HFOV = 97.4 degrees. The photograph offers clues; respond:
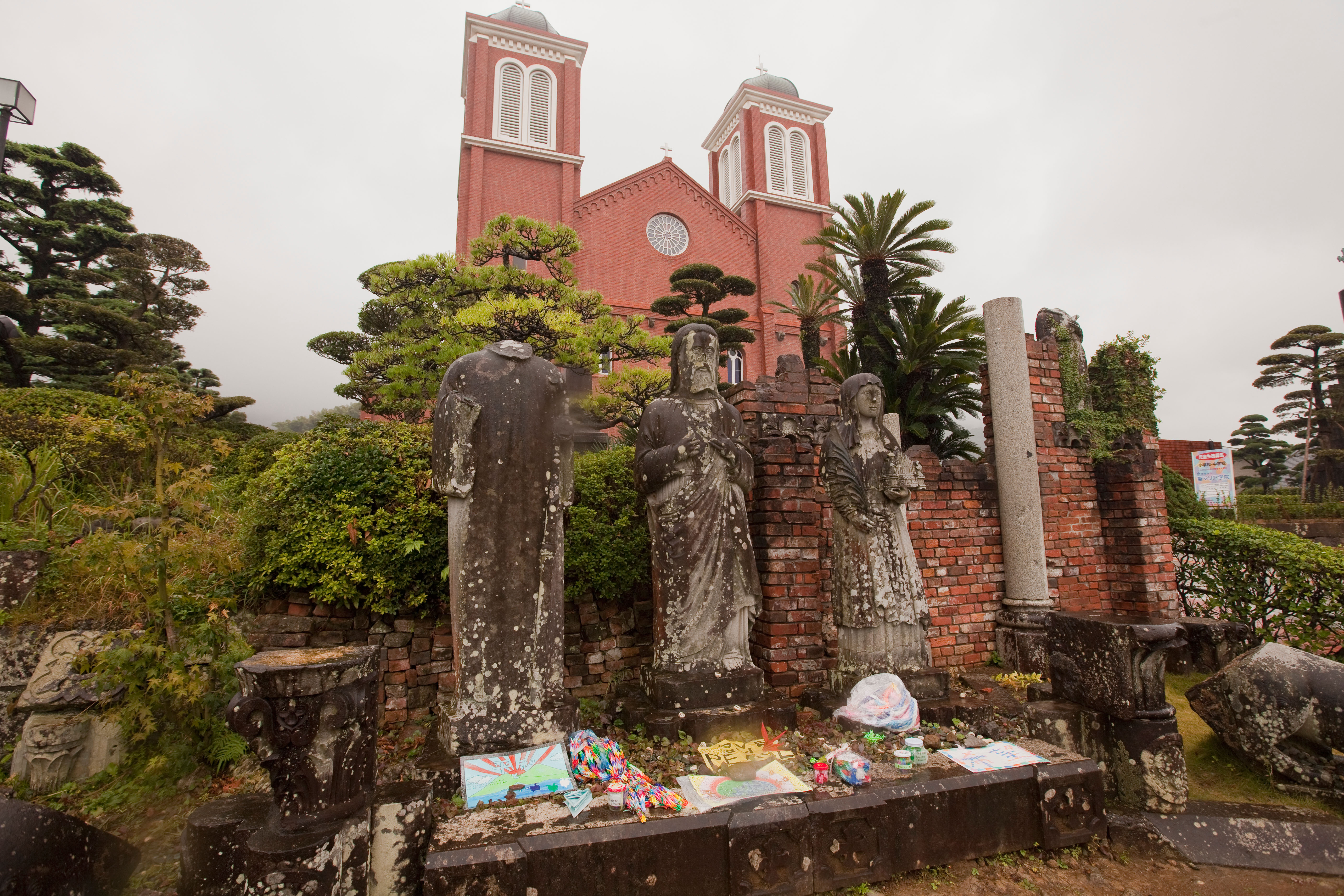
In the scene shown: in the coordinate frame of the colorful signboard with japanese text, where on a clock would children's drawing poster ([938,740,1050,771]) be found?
The children's drawing poster is roughly at 12 o'clock from the colorful signboard with japanese text.

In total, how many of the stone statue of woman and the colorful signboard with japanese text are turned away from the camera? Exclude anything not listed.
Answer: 0

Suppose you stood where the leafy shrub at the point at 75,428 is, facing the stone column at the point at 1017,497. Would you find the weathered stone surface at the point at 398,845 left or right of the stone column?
right

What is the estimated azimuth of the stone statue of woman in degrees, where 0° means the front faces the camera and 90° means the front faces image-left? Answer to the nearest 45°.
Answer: approximately 315°

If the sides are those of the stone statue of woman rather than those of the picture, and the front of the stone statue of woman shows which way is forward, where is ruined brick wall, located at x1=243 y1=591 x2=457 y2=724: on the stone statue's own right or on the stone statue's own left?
on the stone statue's own right

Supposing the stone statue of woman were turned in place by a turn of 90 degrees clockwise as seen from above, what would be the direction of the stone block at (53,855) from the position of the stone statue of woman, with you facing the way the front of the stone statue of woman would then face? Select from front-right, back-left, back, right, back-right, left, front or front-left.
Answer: front

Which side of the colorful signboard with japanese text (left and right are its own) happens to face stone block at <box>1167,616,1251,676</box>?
front

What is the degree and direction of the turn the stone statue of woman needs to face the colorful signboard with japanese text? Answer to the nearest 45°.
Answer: approximately 90° to its left

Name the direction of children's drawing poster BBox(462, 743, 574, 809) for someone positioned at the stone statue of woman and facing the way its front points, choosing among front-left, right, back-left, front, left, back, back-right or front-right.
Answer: right

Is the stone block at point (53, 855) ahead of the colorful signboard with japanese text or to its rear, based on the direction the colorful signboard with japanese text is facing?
ahead

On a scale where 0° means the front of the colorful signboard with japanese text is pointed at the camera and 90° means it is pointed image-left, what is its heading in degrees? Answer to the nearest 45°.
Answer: approximately 0°
